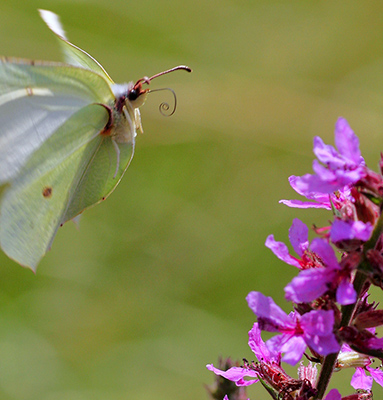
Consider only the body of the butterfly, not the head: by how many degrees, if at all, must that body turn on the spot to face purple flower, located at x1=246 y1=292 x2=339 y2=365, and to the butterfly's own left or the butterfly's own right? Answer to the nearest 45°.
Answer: approximately 45° to the butterfly's own right

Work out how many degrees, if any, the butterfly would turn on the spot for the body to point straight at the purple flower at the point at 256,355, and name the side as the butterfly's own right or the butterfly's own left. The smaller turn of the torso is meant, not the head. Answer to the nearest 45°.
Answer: approximately 45° to the butterfly's own right

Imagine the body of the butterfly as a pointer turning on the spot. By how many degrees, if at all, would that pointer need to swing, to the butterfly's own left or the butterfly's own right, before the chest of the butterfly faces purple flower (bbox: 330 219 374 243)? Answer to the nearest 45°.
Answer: approximately 45° to the butterfly's own right

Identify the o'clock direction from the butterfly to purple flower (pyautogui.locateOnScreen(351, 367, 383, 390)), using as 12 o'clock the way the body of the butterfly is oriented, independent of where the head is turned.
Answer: The purple flower is roughly at 1 o'clock from the butterfly.

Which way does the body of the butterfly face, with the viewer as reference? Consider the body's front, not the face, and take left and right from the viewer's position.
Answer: facing to the right of the viewer

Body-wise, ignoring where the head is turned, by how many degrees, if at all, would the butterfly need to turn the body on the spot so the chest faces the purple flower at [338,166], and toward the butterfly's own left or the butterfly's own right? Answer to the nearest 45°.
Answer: approximately 45° to the butterfly's own right
